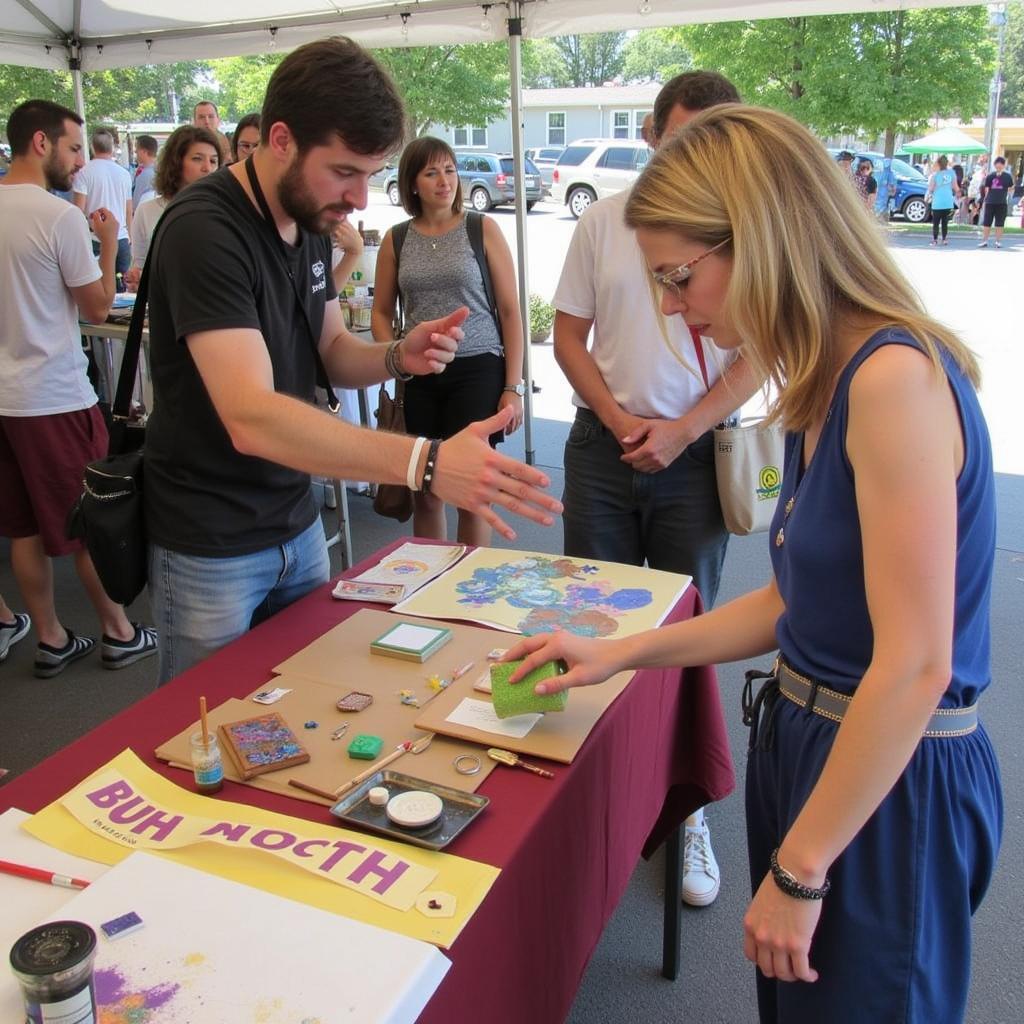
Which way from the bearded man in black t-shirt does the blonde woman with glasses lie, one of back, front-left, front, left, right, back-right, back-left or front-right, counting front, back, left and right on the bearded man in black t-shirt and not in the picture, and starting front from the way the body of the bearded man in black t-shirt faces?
front

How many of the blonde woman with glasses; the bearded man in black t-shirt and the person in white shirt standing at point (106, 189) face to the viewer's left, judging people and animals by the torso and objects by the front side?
1

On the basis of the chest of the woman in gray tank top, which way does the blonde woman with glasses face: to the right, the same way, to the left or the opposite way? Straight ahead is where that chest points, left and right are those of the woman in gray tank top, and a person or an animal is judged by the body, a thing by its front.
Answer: to the right

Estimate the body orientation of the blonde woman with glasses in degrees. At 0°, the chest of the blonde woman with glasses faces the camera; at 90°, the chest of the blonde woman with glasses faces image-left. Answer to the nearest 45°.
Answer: approximately 90°

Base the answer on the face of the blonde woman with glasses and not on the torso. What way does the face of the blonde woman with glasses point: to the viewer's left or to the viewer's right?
to the viewer's left

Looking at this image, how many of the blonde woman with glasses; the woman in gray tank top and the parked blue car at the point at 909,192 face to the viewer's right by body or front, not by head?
1

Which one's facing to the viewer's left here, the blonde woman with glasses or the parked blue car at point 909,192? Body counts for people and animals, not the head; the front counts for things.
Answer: the blonde woman with glasses

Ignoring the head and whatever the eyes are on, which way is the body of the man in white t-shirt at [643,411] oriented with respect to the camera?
toward the camera

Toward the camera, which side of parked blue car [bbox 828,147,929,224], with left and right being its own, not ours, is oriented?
right

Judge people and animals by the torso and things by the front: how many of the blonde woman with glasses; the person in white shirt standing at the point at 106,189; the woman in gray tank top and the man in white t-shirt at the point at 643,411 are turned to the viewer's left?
1
